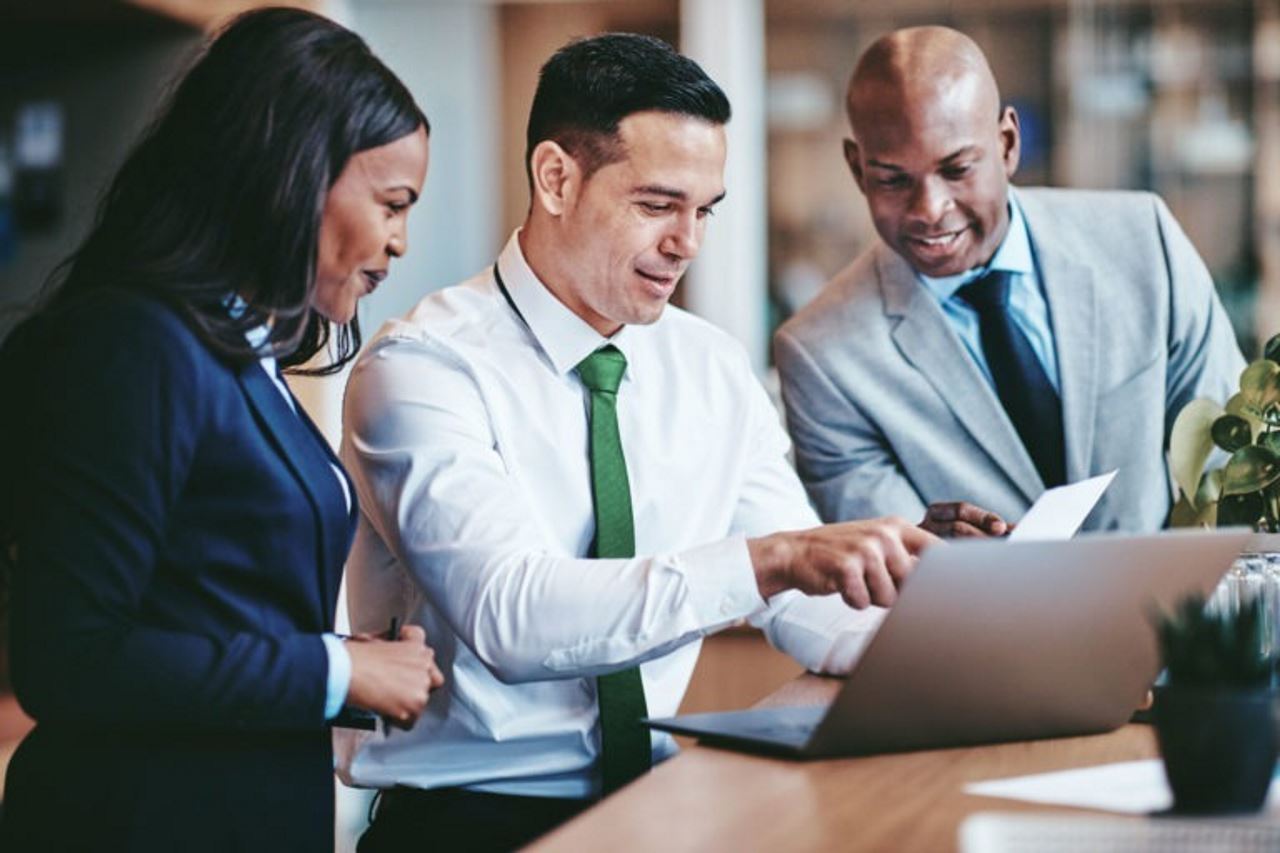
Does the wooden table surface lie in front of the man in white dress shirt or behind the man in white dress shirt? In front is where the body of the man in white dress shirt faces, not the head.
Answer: in front

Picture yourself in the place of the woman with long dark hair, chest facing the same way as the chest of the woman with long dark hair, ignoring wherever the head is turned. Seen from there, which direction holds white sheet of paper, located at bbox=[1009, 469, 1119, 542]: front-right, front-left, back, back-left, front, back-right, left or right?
front

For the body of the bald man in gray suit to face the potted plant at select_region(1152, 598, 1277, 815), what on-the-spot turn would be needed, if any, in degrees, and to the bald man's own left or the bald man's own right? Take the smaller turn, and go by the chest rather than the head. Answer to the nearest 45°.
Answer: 0° — they already face it

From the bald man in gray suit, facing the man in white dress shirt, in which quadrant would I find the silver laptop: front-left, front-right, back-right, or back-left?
front-left

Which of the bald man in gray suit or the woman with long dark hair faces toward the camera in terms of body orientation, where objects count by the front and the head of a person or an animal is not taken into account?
the bald man in gray suit

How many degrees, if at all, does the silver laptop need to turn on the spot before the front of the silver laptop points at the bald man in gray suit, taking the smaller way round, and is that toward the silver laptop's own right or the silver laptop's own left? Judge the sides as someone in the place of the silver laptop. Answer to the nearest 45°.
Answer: approximately 45° to the silver laptop's own right

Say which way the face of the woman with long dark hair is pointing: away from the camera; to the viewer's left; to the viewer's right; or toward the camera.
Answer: to the viewer's right

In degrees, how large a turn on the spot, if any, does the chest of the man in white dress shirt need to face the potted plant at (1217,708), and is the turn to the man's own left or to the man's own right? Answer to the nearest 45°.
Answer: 0° — they already face it

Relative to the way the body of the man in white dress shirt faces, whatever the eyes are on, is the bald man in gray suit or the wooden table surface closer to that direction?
the wooden table surface

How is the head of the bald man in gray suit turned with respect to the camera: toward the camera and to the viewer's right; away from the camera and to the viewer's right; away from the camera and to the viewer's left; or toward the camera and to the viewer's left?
toward the camera and to the viewer's left

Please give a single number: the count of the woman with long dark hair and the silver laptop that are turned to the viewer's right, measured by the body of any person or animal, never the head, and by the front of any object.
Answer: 1

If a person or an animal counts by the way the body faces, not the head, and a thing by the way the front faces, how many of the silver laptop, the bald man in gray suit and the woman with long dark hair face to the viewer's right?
1

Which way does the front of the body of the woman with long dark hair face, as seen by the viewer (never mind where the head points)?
to the viewer's right

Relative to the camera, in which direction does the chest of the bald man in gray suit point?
toward the camera
